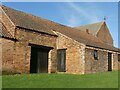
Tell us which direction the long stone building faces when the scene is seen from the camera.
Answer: facing the viewer and to the right of the viewer
